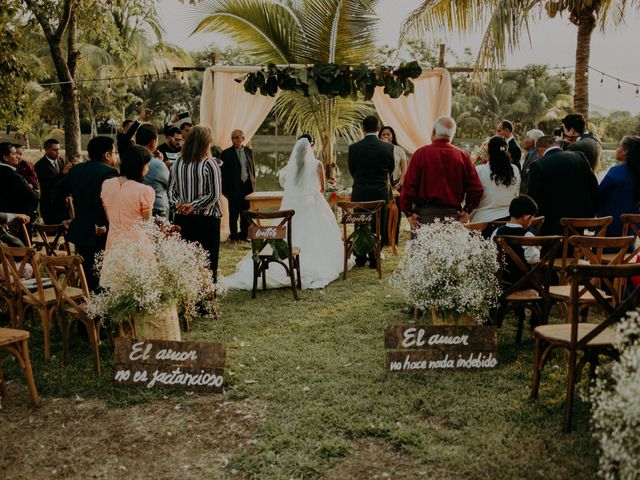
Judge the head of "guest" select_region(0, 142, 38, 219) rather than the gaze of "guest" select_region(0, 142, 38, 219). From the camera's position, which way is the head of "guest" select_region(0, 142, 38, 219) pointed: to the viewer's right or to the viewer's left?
to the viewer's right

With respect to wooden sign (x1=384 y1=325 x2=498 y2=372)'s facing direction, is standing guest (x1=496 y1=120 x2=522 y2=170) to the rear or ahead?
to the rear

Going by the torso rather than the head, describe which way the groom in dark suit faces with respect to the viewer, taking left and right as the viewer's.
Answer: facing away from the viewer

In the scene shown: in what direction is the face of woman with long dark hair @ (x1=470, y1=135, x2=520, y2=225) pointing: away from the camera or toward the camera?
away from the camera

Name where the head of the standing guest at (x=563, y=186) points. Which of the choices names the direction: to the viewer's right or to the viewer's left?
to the viewer's left

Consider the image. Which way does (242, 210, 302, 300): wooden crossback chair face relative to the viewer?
away from the camera

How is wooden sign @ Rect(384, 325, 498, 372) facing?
toward the camera

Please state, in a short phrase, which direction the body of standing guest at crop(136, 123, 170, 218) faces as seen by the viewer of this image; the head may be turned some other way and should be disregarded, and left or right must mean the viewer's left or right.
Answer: facing away from the viewer and to the right of the viewer

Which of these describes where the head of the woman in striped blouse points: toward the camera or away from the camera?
away from the camera

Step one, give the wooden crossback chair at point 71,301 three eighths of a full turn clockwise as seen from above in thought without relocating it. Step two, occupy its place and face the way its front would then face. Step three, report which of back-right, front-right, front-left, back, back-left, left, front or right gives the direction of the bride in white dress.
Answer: back-left

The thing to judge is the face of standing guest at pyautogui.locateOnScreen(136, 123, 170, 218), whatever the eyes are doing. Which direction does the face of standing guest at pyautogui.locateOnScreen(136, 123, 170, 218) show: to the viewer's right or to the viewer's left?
to the viewer's right

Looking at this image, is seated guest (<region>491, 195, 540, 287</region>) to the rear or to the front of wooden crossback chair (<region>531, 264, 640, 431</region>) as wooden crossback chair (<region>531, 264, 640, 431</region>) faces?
to the front

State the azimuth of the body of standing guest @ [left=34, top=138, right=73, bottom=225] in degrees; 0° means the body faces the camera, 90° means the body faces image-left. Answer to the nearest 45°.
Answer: approximately 315°

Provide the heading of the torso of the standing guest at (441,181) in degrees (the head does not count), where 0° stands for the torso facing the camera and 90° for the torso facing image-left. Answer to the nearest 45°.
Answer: approximately 180°

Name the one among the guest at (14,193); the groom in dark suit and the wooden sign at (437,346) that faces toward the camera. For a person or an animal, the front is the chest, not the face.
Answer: the wooden sign

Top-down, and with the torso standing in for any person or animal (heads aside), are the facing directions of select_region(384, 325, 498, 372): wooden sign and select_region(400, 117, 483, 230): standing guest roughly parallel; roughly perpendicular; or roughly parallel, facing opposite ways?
roughly parallel, facing opposite ways

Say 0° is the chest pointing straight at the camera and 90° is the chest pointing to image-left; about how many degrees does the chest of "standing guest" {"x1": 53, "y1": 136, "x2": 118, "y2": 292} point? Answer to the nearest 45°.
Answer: approximately 225°

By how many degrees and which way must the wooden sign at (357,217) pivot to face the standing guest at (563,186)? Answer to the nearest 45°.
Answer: approximately 45° to its left

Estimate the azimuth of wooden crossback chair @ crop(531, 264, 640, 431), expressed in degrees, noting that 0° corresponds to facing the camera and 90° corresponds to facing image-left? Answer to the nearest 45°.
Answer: approximately 135°
